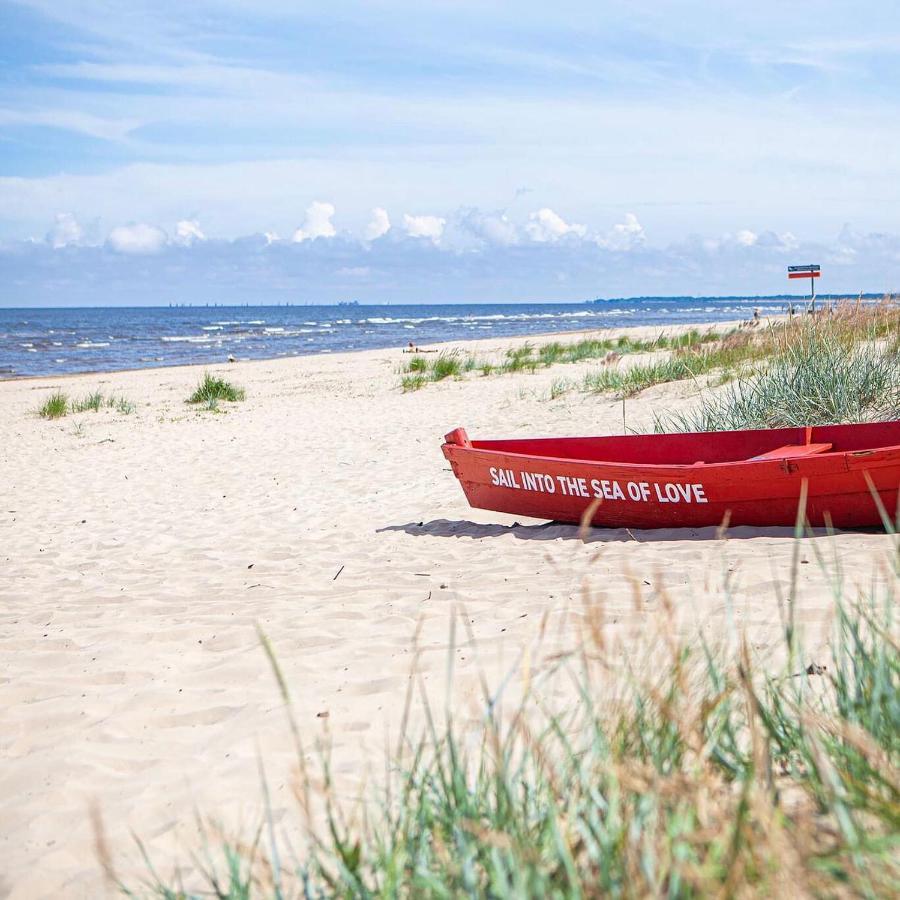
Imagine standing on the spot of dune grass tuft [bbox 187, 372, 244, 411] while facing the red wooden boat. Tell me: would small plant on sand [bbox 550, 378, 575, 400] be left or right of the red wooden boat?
left

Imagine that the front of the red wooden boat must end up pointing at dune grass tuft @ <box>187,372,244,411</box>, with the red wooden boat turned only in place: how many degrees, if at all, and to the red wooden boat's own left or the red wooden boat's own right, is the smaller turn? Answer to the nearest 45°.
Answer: approximately 45° to the red wooden boat's own right

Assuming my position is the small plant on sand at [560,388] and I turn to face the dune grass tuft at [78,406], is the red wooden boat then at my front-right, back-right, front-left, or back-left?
front-left

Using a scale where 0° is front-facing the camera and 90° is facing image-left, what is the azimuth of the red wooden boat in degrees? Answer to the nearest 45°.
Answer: approximately 90°

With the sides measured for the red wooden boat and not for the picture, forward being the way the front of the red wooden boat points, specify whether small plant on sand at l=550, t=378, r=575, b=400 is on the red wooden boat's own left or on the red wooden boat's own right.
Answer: on the red wooden boat's own right

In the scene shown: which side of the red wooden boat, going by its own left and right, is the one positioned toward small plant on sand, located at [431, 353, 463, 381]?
right

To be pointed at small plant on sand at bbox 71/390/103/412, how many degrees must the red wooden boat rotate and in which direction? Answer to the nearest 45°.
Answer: approximately 45° to its right

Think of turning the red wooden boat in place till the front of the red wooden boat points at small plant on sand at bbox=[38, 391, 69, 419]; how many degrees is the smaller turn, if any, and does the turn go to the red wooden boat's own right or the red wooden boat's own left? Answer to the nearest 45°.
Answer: approximately 45° to the red wooden boat's own right

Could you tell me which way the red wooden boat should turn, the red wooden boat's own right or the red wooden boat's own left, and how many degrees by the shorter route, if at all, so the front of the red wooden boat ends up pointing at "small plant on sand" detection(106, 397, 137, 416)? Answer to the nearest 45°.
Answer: approximately 45° to the red wooden boat's own right

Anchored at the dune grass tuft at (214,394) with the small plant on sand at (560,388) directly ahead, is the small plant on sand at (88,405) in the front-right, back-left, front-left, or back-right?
back-right
